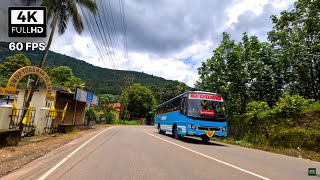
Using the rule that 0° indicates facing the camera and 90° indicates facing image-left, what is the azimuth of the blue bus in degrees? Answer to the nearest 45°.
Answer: approximately 315°

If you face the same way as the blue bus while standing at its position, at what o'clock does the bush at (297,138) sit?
The bush is roughly at 11 o'clock from the blue bus.

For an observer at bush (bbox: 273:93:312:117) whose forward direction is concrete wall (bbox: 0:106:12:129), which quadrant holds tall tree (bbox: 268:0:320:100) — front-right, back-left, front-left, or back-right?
back-right

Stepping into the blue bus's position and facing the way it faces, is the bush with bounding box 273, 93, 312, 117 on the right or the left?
on its left

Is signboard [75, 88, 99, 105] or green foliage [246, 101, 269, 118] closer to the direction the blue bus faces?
the green foliage

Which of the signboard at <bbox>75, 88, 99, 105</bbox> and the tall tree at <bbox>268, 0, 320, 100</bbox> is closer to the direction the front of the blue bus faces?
the tall tree

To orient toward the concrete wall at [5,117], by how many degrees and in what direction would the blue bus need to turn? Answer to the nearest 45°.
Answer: approximately 90° to its right

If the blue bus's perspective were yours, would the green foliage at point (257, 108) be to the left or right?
on its left

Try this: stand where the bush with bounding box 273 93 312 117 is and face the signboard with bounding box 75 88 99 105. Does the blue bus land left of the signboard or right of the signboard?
left

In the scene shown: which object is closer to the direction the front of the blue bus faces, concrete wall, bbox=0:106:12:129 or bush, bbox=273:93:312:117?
the bush

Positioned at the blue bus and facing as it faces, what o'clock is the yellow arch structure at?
The yellow arch structure is roughly at 4 o'clock from the blue bus.

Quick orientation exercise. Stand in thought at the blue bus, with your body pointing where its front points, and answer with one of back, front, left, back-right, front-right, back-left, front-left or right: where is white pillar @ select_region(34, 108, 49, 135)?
back-right
